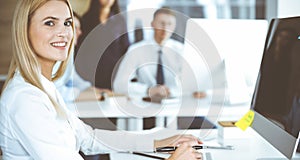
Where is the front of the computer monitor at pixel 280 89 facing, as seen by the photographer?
facing the viewer and to the left of the viewer

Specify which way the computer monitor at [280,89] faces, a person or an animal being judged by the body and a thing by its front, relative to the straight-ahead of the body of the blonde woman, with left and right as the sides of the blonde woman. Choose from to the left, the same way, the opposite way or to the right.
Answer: the opposite way

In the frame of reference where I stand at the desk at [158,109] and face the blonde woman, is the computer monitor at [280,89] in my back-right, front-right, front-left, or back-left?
front-left

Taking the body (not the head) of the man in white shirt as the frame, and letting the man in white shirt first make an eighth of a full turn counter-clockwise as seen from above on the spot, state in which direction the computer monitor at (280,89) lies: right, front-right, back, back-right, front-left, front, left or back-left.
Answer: front-right

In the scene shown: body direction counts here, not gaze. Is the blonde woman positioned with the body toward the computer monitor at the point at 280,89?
yes

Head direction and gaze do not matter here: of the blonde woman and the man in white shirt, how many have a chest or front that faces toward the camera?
1

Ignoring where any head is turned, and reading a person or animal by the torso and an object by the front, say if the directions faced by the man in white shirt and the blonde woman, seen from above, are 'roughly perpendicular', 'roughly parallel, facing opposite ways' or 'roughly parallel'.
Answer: roughly perpendicular

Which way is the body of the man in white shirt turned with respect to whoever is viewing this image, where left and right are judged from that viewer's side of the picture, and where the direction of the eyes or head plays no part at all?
facing the viewer

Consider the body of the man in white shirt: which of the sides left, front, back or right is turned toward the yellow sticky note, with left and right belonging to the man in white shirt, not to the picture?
front

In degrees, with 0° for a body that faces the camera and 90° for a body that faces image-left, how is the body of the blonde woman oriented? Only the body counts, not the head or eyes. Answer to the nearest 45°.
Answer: approximately 270°

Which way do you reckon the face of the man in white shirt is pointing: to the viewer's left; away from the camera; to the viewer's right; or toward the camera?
toward the camera
